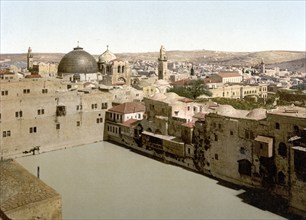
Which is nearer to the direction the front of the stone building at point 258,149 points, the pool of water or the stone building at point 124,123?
the pool of water

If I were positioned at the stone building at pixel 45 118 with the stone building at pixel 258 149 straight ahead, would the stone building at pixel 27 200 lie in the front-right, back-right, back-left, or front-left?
front-right

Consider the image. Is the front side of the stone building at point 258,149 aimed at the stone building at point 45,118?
no

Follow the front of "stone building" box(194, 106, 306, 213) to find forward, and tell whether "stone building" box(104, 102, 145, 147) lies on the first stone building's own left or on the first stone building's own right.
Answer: on the first stone building's own right

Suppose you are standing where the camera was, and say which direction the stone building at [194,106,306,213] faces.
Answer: facing the viewer and to the left of the viewer
